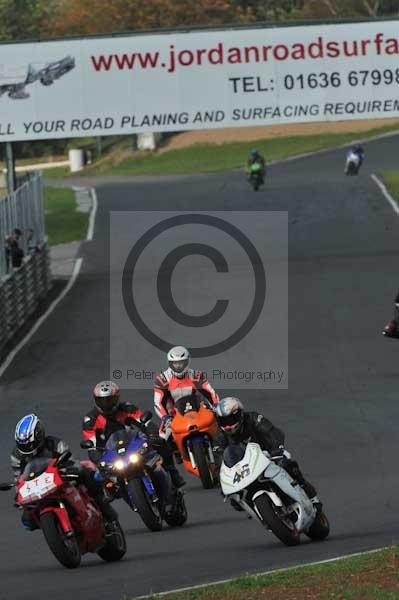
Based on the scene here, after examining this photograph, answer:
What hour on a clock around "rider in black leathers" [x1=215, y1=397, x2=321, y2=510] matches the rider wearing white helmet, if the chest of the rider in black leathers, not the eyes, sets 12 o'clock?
The rider wearing white helmet is roughly at 4 o'clock from the rider in black leathers.

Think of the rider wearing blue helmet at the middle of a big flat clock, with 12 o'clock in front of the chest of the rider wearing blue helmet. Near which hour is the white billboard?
The white billboard is roughly at 5 o'clock from the rider wearing blue helmet.

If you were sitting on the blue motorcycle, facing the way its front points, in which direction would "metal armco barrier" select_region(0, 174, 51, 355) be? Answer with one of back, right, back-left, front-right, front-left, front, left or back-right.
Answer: back-right

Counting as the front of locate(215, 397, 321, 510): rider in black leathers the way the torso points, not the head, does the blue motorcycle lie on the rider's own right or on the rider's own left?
on the rider's own right

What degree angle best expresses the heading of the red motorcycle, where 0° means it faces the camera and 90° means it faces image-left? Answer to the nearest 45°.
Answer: approximately 45°

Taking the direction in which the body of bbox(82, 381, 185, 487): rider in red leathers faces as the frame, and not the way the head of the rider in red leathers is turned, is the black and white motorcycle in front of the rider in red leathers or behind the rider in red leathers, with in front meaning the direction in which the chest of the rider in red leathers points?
in front

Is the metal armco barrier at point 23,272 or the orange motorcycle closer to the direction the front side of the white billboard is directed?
the orange motorcycle

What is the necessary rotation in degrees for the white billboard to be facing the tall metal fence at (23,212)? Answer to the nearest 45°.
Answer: approximately 90° to its right

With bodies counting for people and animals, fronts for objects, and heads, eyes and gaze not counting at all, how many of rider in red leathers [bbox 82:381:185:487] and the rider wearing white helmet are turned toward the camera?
2

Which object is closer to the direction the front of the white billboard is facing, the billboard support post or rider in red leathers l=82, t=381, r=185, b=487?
the rider in red leathers

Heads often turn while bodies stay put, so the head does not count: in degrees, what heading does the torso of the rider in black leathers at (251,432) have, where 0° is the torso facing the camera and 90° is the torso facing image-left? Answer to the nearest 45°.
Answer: approximately 45°
